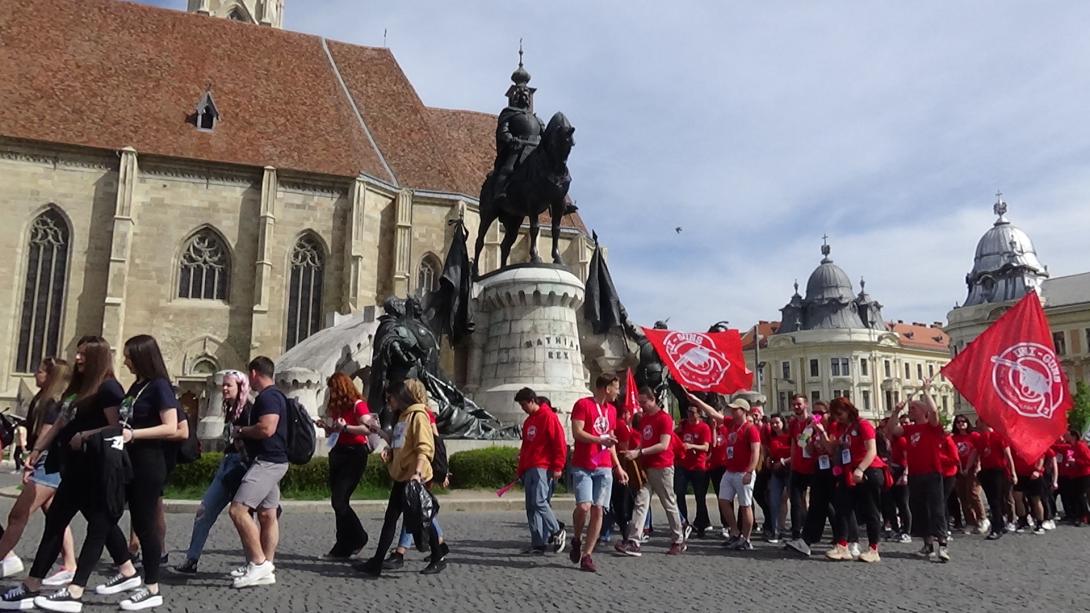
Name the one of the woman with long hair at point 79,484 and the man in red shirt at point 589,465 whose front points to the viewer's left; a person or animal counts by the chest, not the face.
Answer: the woman with long hair

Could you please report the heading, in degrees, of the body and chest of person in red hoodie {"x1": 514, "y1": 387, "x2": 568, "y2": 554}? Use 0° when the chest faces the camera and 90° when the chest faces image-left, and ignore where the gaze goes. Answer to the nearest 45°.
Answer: approximately 45°

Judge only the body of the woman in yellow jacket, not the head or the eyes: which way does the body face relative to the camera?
to the viewer's left

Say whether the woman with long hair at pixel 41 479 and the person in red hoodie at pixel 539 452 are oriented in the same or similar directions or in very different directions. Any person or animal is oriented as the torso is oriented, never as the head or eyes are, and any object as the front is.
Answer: same or similar directions

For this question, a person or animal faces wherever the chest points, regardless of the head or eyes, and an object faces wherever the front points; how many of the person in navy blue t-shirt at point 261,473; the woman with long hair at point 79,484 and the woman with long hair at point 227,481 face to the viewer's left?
3

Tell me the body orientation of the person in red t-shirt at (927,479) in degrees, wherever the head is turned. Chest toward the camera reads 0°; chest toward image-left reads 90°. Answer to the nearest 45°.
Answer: approximately 45°

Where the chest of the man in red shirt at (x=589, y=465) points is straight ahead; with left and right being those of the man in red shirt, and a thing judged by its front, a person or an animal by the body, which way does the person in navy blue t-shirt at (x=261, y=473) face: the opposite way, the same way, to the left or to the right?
to the right

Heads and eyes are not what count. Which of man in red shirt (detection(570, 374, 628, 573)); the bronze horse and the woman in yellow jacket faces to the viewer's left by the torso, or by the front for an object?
the woman in yellow jacket

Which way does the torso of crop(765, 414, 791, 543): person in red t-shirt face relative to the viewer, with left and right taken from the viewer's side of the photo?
facing the viewer and to the left of the viewer

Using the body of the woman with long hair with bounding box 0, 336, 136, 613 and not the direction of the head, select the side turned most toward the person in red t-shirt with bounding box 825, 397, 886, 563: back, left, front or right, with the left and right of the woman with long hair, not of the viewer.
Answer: back

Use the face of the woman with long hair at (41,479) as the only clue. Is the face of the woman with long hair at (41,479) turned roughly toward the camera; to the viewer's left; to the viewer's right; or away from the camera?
to the viewer's left

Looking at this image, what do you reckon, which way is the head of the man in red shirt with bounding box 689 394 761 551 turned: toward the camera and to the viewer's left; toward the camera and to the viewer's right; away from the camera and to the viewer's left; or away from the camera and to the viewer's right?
toward the camera and to the viewer's left

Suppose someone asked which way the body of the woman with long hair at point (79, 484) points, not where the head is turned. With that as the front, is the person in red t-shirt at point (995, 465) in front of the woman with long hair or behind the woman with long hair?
behind

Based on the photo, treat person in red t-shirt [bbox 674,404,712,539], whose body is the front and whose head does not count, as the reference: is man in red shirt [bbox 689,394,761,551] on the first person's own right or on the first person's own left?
on the first person's own left

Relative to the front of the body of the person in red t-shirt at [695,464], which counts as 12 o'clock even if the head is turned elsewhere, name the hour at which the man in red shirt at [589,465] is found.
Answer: The man in red shirt is roughly at 11 o'clock from the person in red t-shirt.

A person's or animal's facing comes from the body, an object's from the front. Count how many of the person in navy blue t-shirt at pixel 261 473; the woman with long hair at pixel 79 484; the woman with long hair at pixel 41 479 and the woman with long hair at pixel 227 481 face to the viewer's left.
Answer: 4

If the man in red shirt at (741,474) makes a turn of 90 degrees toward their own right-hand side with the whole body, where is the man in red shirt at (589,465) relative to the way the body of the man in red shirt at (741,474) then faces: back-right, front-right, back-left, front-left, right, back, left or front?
left

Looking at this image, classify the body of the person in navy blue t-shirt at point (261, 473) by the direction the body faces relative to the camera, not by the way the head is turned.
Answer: to the viewer's left
